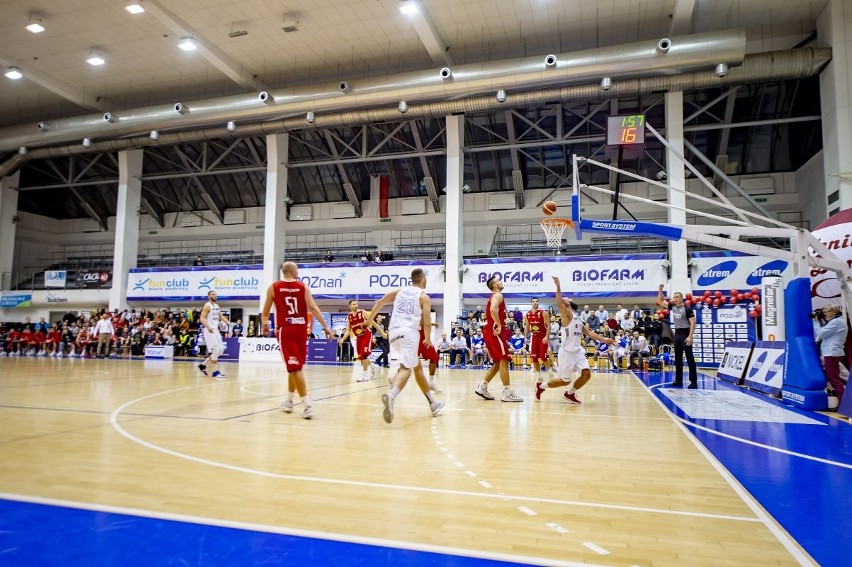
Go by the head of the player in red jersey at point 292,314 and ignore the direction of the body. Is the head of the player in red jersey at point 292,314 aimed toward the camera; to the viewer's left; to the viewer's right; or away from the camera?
away from the camera

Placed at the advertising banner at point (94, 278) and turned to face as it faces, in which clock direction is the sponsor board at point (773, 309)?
The sponsor board is roughly at 11 o'clock from the advertising banner.

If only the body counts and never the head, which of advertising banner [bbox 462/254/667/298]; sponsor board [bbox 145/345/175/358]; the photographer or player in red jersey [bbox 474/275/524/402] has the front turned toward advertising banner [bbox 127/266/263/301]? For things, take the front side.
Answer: the photographer

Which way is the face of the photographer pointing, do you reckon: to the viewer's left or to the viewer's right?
to the viewer's left

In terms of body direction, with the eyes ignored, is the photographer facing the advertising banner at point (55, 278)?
yes

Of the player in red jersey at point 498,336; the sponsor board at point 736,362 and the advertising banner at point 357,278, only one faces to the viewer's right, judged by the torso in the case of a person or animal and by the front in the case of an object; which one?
the player in red jersey

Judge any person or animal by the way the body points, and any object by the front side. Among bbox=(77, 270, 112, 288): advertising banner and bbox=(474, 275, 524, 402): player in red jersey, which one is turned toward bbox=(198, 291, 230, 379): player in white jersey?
the advertising banner

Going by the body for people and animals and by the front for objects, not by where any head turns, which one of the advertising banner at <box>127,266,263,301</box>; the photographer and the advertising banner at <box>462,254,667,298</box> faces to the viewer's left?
the photographer

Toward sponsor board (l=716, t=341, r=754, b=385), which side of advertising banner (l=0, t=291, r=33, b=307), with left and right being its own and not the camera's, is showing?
left

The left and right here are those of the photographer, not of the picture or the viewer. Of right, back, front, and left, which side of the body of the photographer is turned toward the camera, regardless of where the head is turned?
left
